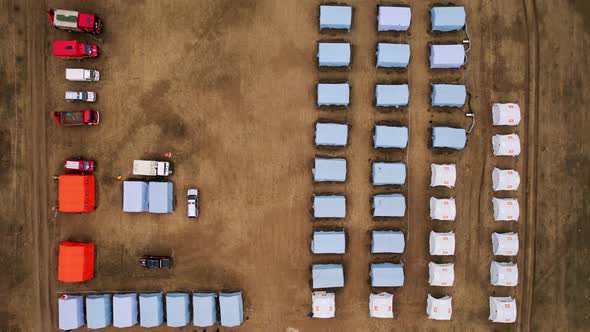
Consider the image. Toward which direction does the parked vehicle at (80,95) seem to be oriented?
to the viewer's right

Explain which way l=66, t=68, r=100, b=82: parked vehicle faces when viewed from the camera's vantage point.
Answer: facing to the right of the viewer

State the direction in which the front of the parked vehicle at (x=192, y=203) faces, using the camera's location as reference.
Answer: facing away from the viewer

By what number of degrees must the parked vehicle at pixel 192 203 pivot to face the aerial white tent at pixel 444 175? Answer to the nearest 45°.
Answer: approximately 90° to its right

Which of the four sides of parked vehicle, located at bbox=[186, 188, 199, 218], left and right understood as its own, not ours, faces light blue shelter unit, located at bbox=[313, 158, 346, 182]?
right

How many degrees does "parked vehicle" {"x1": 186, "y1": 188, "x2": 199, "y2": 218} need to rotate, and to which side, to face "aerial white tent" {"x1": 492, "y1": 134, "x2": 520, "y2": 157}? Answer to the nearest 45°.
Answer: approximately 90° to its right

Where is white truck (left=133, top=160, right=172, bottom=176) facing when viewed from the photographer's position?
facing to the right of the viewer

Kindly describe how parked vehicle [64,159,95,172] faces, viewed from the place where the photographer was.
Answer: facing to the right of the viewer

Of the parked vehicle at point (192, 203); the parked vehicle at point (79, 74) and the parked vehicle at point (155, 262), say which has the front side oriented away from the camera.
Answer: the parked vehicle at point (192, 203)

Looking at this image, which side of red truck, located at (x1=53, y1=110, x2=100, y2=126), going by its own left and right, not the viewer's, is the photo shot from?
right

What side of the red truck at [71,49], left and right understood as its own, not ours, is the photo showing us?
right

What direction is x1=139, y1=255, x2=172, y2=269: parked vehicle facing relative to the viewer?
to the viewer's left
